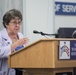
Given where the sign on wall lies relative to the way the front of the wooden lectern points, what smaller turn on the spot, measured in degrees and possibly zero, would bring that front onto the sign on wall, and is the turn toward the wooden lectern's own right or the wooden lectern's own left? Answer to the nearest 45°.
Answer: approximately 135° to the wooden lectern's own left

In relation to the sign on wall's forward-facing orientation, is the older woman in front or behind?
in front

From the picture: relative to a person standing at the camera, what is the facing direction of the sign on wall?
facing the viewer

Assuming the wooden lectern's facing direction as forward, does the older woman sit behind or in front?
behind

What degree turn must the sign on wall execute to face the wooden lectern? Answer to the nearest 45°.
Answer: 0° — it already faces it

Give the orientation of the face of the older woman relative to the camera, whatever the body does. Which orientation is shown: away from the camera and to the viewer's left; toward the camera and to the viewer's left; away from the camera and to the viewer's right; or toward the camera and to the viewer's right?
toward the camera and to the viewer's right

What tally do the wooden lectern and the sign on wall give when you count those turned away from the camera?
0

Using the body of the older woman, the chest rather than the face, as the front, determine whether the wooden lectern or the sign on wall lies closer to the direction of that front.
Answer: the wooden lectern

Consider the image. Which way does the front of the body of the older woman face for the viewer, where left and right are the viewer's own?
facing the viewer and to the right of the viewer

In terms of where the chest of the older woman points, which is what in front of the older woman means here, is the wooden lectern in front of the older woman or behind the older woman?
in front
